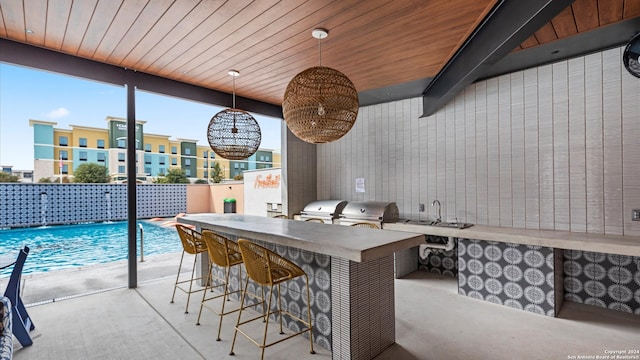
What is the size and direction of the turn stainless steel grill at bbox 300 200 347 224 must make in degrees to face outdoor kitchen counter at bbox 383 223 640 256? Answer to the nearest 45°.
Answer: approximately 90° to its left

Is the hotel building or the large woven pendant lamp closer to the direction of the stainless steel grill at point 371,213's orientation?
the large woven pendant lamp

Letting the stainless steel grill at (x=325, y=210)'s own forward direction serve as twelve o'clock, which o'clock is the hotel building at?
The hotel building is roughly at 3 o'clock from the stainless steel grill.

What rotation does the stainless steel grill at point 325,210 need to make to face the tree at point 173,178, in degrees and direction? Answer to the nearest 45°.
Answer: approximately 90° to its right

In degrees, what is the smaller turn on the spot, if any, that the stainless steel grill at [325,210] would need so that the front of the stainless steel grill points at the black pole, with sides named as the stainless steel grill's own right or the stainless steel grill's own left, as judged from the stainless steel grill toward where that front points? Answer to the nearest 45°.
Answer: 0° — it already faces it

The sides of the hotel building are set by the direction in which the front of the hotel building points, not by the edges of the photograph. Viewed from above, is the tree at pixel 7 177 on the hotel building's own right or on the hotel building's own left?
on the hotel building's own right

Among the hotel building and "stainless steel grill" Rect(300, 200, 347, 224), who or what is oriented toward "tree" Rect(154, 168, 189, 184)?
the hotel building

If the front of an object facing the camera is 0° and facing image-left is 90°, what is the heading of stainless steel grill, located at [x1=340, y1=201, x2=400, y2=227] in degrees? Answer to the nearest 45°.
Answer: approximately 45°

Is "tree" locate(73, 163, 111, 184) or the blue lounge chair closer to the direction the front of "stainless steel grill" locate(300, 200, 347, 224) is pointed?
the blue lounge chair

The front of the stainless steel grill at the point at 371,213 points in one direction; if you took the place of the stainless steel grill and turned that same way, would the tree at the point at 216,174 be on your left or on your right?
on your right
